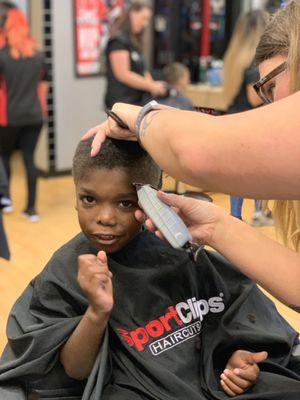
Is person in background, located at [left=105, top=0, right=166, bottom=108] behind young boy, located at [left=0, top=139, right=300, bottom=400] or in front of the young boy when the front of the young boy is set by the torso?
behind

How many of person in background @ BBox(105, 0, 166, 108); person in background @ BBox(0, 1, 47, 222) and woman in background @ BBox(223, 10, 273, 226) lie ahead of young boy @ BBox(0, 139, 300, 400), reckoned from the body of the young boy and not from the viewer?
0

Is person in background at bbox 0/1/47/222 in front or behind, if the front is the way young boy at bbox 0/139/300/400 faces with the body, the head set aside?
behind

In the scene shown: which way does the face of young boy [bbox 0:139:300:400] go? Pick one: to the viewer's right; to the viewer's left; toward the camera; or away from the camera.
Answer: toward the camera

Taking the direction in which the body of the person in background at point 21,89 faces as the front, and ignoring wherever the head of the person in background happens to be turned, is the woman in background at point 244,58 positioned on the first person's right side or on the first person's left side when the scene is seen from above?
on the first person's right side

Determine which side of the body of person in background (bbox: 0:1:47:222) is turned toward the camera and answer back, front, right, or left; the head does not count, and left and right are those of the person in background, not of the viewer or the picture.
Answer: back

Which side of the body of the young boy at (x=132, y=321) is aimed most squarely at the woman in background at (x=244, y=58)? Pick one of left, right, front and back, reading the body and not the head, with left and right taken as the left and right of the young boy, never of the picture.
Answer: back

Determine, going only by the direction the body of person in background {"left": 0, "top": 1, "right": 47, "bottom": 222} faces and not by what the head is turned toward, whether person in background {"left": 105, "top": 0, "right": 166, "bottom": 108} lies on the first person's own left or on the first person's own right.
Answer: on the first person's own right

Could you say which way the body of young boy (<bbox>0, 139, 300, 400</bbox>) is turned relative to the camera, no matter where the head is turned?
toward the camera

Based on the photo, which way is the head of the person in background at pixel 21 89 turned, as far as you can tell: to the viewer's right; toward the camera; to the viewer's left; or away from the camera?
away from the camera

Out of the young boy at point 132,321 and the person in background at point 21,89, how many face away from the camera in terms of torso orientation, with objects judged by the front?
1

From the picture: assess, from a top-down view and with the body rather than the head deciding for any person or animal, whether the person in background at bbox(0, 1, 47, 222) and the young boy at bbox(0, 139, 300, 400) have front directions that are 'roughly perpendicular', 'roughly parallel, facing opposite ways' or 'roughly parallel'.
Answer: roughly parallel, facing opposite ways
